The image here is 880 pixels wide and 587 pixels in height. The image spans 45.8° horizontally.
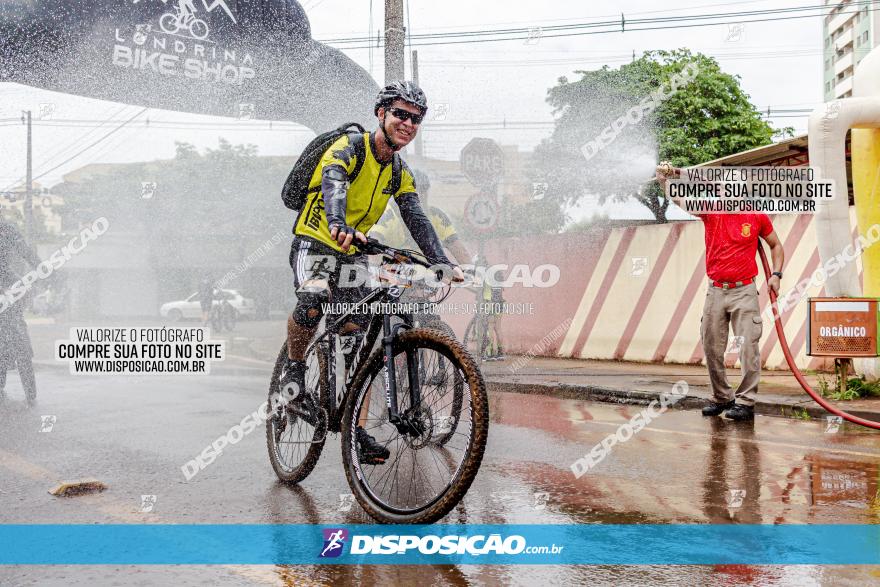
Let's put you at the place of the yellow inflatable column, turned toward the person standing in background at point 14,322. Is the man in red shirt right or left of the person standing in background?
left

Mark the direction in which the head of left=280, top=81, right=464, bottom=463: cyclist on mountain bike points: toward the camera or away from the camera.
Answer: toward the camera

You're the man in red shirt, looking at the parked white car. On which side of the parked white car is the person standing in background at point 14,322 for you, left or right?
left

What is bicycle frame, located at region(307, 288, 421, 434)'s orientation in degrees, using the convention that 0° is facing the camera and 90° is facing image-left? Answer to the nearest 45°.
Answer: approximately 315°

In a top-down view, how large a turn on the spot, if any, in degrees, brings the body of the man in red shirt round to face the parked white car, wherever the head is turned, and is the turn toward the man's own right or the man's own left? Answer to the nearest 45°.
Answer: approximately 135° to the man's own right

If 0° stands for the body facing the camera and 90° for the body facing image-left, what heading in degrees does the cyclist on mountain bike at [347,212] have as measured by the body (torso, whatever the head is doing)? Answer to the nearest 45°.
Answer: approximately 315°

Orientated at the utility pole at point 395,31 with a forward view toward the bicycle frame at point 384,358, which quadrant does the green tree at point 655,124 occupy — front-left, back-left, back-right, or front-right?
back-left

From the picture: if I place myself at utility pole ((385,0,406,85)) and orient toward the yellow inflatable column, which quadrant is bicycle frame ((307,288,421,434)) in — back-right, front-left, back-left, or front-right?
front-right

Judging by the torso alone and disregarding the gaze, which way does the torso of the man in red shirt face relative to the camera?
toward the camera

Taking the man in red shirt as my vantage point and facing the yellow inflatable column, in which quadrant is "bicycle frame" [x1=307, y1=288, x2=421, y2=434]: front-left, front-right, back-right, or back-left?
back-right

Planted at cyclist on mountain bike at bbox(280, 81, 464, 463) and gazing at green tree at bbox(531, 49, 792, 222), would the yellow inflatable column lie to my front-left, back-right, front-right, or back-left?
front-right

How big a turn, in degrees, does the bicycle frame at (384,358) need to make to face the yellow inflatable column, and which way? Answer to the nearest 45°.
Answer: approximately 90° to its left

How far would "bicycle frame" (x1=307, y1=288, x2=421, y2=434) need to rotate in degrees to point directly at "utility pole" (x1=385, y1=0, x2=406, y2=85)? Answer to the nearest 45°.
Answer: approximately 135° to its left

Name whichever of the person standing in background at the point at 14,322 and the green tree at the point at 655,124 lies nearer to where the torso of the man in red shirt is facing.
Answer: the person standing in background

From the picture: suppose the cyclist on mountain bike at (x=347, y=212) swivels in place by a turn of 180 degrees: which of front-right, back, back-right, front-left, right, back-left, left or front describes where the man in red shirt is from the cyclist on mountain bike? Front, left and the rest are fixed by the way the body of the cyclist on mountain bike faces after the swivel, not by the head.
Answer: right

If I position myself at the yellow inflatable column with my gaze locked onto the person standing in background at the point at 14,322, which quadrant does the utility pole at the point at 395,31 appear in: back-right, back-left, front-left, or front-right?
front-right

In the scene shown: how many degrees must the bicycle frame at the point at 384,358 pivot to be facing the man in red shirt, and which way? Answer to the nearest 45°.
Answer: approximately 90° to its left
